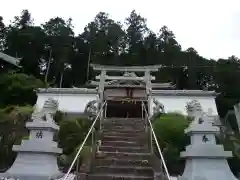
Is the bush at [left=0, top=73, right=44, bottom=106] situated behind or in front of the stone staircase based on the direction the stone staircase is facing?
behind

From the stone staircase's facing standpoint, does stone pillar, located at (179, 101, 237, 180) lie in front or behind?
in front

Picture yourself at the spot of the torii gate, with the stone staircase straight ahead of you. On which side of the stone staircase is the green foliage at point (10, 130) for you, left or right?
right

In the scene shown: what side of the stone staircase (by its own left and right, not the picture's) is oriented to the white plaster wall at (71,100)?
back

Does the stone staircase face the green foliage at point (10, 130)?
no

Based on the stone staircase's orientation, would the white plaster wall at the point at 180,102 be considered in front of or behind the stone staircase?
behind

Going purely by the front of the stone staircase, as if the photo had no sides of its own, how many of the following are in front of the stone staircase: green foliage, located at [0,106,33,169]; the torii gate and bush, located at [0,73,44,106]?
0

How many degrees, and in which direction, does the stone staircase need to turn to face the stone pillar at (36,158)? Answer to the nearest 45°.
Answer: approximately 45° to its right

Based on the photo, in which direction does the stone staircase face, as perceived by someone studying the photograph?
facing the viewer

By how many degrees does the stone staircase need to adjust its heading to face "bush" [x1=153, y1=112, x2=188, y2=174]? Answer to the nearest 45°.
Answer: approximately 135° to its left

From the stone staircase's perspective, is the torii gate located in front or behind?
behind

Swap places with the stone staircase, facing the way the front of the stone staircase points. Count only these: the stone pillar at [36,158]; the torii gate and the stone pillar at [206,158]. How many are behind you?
1

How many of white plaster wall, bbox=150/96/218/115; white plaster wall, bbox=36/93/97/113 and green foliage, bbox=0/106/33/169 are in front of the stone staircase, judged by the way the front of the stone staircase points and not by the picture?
0
